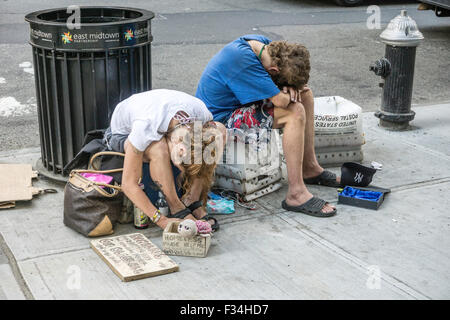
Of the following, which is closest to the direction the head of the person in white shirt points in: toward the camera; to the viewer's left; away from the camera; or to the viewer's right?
toward the camera

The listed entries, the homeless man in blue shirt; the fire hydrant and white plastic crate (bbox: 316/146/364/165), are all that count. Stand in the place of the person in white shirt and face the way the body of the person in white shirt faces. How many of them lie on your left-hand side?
3

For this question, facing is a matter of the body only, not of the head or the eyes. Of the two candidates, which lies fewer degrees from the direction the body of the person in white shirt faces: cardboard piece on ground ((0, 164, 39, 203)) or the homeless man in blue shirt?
the homeless man in blue shirt

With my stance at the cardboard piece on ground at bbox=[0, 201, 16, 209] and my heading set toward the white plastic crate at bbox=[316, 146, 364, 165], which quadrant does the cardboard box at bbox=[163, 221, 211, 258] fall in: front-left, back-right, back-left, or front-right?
front-right

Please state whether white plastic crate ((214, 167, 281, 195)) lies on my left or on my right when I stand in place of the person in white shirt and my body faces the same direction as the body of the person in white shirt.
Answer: on my left

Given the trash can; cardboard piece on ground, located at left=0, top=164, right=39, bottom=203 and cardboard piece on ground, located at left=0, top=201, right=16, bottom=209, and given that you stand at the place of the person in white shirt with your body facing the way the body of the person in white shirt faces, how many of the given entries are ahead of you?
0

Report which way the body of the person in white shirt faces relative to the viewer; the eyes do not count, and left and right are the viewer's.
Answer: facing the viewer and to the right of the viewer

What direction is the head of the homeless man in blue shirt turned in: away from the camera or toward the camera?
toward the camera

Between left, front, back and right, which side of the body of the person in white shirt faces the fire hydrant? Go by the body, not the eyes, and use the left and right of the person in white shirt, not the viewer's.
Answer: left

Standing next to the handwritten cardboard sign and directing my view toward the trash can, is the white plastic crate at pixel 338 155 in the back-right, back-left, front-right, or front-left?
front-right

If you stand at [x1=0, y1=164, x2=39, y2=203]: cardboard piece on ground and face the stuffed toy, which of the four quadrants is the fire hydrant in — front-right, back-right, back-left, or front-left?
front-left

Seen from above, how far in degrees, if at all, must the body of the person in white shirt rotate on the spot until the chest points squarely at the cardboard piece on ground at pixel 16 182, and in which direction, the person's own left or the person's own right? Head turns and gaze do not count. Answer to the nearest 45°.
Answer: approximately 180°

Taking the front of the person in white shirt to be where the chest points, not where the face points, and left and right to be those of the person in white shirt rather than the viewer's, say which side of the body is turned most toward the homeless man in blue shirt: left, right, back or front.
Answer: left

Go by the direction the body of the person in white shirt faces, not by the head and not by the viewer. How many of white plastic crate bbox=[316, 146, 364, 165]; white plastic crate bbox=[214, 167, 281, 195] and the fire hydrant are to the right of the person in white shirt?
0

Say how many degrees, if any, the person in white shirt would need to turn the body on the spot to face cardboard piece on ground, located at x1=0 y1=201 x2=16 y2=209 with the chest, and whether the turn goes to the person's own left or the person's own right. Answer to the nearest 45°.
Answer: approximately 135° to the person's own right
